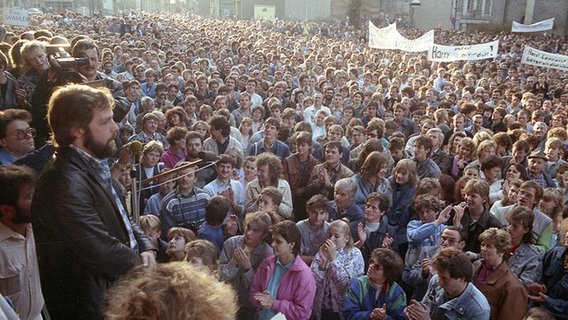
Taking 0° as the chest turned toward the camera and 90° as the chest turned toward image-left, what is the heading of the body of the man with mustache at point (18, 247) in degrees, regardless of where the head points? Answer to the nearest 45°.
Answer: approximately 315°

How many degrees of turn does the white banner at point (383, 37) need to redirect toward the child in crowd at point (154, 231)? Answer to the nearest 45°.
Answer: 0° — it already faces them

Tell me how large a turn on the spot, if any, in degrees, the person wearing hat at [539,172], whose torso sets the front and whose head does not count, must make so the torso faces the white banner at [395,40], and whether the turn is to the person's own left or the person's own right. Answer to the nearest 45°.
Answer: approximately 90° to the person's own right

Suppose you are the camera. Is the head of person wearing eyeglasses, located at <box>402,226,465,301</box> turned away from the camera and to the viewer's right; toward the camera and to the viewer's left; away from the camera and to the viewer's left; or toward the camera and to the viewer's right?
toward the camera and to the viewer's left

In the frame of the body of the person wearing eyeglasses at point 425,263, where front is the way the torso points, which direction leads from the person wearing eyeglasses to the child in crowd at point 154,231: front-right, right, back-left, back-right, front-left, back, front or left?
front-right

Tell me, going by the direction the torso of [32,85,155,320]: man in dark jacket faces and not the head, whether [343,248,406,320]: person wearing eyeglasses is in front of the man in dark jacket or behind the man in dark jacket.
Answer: in front

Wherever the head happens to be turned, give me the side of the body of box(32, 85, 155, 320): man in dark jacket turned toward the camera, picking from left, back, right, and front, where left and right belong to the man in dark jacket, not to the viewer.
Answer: right

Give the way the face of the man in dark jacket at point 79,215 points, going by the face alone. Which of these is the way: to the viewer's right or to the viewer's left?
to the viewer's right

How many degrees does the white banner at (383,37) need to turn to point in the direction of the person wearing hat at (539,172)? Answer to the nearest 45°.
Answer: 0° — it already faces them

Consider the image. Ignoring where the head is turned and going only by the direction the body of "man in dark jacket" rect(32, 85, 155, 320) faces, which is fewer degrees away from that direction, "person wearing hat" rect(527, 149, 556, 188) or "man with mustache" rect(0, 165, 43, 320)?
the person wearing hat

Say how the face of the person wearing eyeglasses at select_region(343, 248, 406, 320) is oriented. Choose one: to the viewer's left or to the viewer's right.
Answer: to the viewer's left

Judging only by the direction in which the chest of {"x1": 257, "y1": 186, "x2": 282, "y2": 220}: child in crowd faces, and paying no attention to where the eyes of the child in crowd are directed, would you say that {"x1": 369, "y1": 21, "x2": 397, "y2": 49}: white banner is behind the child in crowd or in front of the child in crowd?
behind

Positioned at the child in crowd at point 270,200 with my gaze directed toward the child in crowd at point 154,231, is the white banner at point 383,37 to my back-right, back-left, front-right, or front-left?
back-right
